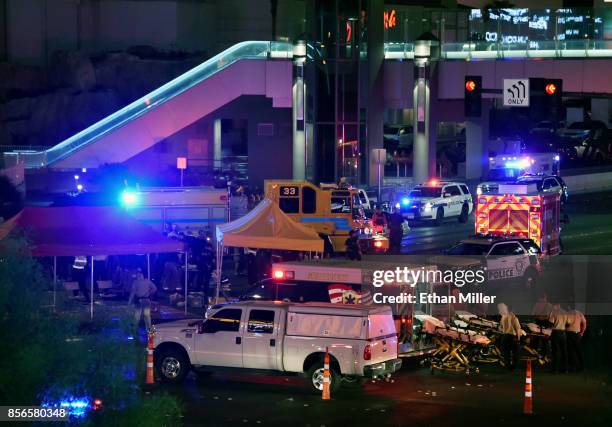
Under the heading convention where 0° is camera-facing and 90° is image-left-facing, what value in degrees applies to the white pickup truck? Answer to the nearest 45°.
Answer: approximately 135°

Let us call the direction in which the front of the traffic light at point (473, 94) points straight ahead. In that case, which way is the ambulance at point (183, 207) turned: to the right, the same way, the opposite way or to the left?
to the right

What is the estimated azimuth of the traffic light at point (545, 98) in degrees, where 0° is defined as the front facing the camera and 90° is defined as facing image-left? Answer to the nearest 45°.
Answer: approximately 0°

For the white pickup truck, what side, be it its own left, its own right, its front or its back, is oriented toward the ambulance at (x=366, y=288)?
right

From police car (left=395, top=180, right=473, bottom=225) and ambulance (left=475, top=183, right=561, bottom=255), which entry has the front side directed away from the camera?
the ambulance

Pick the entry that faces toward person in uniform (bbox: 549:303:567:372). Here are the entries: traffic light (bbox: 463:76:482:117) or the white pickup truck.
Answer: the traffic light

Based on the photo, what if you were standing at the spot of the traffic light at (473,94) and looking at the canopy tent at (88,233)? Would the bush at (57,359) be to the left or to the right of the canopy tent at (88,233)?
left

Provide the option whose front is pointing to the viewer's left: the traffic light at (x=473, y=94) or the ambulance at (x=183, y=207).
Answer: the ambulance

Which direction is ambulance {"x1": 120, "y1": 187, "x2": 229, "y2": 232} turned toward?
to the viewer's left

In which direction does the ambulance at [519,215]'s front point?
away from the camera

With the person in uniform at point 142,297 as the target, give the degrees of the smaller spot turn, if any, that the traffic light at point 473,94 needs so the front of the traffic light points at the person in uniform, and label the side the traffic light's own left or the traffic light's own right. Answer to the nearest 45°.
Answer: approximately 45° to the traffic light's own right
